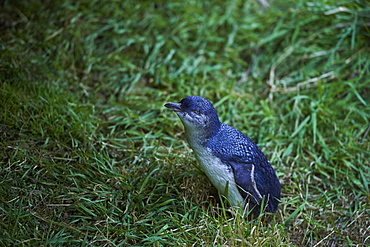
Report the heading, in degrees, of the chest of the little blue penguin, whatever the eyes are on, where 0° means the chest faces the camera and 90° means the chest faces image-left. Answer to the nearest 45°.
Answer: approximately 90°
